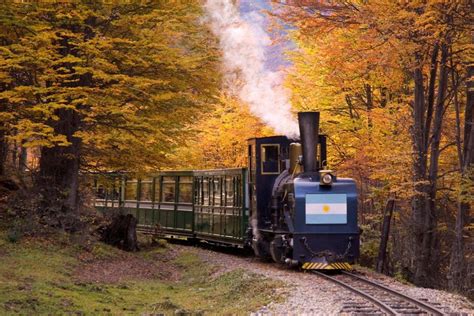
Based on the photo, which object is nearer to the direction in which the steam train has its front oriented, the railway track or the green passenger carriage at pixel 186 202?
the railway track

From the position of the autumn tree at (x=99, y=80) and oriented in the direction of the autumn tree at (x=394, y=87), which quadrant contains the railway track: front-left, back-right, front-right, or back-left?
front-right

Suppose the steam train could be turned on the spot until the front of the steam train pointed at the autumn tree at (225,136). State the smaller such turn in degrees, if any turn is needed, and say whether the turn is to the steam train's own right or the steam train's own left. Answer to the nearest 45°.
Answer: approximately 135° to the steam train's own left

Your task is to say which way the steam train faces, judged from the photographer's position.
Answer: facing the viewer and to the right of the viewer

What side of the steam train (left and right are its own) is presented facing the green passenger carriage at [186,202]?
back
